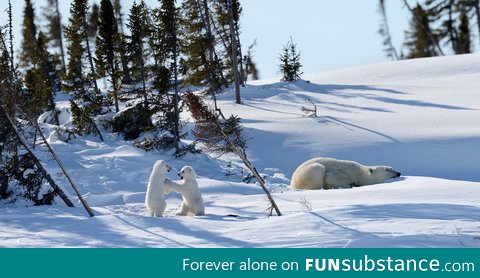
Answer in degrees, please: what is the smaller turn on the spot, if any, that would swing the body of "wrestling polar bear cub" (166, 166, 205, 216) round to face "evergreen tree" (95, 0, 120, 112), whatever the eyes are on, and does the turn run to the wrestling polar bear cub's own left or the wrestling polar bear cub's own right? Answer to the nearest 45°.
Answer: approximately 90° to the wrestling polar bear cub's own right

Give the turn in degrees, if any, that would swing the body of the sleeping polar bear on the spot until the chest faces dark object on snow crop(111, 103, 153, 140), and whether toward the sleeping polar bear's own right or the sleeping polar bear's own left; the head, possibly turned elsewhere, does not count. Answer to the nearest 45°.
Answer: approximately 135° to the sleeping polar bear's own left

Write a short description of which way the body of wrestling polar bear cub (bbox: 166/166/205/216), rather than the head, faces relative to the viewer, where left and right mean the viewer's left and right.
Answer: facing to the left of the viewer

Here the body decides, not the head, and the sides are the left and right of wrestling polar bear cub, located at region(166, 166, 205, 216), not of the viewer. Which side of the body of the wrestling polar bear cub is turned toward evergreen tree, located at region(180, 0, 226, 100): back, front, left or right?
right

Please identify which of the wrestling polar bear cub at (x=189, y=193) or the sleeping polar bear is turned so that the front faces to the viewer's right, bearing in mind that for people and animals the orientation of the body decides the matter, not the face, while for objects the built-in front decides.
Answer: the sleeping polar bear

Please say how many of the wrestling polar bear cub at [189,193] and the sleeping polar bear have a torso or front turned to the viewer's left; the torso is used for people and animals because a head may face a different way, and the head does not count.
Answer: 1

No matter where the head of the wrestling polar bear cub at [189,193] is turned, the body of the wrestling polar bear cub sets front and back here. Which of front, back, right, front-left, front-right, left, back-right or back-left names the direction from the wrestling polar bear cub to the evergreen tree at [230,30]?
right

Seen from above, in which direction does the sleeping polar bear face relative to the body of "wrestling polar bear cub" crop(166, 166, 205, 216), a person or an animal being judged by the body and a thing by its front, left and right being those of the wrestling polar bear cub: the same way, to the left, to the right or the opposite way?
the opposite way

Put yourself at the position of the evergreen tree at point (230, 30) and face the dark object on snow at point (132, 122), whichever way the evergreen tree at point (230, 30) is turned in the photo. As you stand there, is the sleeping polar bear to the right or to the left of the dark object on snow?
left

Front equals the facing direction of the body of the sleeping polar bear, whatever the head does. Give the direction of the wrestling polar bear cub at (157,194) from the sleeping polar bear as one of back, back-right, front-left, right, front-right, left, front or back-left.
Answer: back-right

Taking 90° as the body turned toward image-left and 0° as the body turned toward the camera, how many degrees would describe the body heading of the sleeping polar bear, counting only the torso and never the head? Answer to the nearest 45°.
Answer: approximately 270°
